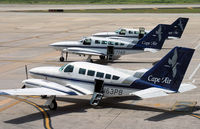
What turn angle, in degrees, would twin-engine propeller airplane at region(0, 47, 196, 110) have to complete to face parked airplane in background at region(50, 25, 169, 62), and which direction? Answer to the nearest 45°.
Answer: approximately 45° to its right

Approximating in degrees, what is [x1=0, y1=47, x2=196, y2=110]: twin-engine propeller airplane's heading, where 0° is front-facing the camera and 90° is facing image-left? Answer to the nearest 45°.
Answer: approximately 135°
